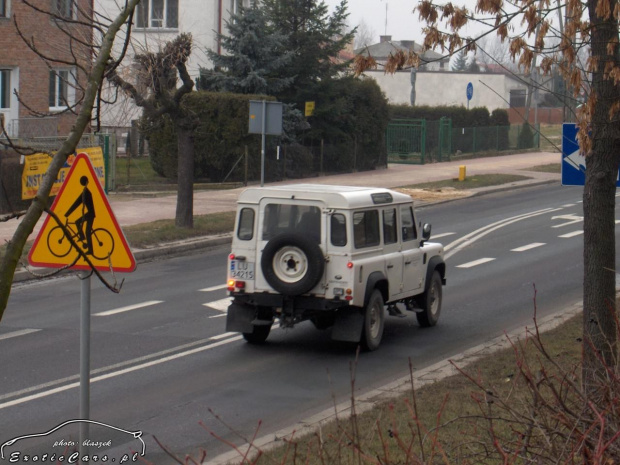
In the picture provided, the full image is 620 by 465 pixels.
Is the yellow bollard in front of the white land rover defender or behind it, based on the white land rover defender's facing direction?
in front

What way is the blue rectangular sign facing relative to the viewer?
toward the camera

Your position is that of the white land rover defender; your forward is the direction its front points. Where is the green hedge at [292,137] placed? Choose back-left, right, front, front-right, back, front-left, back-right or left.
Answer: front-left

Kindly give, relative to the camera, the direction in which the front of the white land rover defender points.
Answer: facing away from the viewer and to the right of the viewer

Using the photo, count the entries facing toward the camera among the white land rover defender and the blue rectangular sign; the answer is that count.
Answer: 1

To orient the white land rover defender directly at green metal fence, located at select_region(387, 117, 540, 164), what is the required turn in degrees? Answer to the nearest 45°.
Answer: approximately 45° to its left

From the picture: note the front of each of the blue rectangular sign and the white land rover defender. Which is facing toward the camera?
the blue rectangular sign
